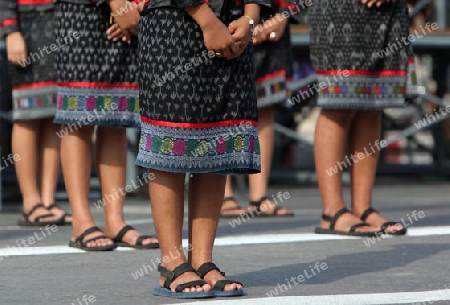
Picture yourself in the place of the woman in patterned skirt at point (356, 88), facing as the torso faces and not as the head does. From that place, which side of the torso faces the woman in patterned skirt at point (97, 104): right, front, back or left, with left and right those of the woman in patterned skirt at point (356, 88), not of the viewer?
right

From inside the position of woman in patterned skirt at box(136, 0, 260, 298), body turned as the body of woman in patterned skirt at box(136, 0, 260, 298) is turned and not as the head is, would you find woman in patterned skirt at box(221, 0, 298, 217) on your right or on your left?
on your left

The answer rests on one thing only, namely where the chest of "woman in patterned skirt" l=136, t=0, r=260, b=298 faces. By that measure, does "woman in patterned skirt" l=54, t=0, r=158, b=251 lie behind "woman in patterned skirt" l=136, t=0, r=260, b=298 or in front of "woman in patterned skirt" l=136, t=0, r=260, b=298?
behind

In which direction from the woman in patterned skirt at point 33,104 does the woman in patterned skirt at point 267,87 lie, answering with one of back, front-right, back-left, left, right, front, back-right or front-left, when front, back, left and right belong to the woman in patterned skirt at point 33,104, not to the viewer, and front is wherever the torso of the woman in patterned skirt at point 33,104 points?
front-left

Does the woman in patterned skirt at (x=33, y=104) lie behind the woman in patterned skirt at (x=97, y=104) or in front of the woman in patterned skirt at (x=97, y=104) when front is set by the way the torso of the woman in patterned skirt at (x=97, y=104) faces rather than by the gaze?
behind

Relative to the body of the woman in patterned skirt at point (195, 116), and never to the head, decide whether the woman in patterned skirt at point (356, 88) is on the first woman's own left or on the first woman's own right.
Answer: on the first woman's own left

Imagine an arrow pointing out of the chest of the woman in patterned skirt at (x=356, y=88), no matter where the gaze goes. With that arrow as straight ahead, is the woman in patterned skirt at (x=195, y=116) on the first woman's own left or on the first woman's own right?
on the first woman's own right

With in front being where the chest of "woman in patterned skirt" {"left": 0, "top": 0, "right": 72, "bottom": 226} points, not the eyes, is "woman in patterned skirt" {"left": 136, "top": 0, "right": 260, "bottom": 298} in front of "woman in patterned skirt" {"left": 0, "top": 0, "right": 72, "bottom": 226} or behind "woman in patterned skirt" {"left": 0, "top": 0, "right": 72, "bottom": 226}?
in front

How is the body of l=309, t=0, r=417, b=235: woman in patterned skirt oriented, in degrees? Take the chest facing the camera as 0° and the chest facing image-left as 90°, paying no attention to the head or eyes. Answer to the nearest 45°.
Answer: approximately 315°
